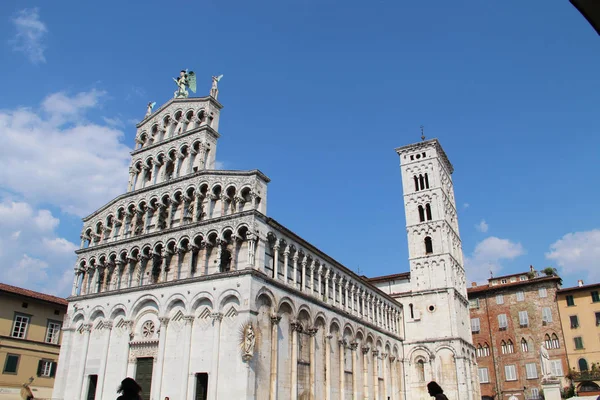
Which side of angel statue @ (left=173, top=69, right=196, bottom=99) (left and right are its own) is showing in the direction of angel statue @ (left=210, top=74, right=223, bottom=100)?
left

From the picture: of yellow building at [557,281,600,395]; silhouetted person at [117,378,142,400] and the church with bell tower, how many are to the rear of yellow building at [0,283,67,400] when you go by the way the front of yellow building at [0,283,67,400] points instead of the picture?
0

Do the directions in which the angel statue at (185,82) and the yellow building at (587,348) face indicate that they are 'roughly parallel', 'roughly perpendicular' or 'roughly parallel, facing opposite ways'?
roughly parallel

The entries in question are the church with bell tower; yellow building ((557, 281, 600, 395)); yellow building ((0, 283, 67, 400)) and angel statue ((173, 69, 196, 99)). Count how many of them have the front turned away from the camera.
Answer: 0

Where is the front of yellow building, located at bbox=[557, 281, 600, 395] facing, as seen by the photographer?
facing the viewer

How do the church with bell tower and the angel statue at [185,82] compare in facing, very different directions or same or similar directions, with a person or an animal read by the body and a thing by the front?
same or similar directions

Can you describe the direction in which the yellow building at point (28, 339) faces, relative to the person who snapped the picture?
facing the viewer and to the right of the viewer

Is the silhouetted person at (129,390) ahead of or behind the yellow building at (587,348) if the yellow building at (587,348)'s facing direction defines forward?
ahead

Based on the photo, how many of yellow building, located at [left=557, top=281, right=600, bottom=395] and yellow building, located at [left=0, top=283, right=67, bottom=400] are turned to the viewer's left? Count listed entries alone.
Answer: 0

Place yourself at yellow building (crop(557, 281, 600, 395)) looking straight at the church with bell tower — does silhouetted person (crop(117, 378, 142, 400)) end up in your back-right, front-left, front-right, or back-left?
front-left

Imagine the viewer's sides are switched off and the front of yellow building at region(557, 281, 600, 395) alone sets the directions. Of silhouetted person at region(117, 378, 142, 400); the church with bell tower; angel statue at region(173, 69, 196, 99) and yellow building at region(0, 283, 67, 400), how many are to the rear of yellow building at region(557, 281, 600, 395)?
0

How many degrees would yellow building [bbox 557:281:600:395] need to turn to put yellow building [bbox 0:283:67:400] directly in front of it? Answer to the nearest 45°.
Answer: approximately 45° to its right

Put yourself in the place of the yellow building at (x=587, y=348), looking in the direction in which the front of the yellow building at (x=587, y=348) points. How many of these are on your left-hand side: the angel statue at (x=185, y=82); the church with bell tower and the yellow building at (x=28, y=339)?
0

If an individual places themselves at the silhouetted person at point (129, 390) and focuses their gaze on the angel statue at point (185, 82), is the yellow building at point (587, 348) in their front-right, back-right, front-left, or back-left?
front-right
